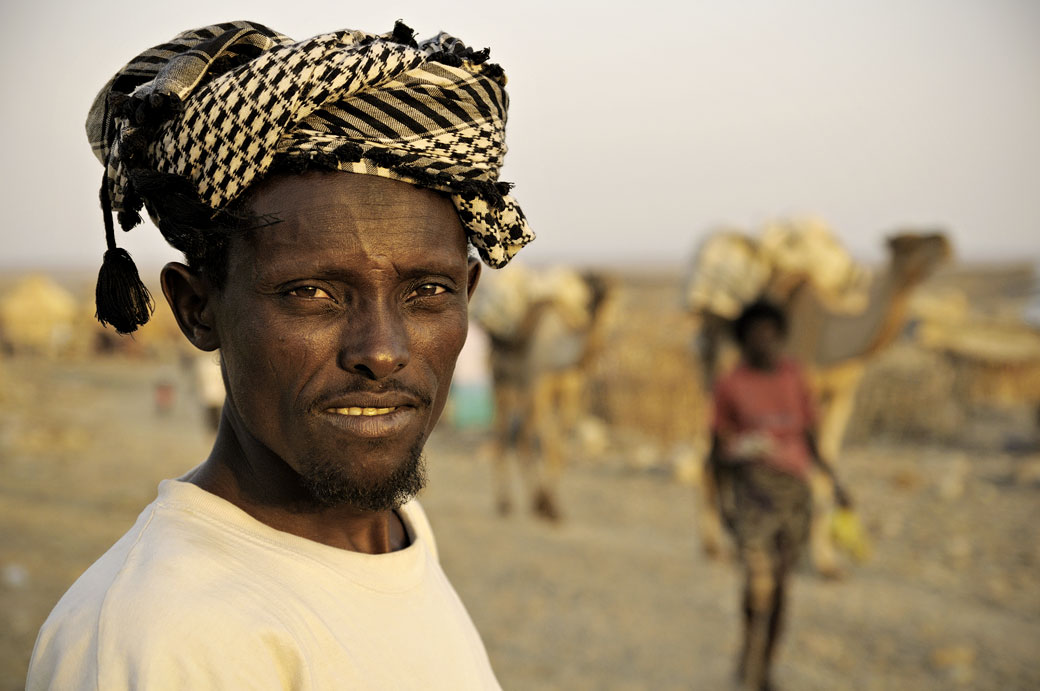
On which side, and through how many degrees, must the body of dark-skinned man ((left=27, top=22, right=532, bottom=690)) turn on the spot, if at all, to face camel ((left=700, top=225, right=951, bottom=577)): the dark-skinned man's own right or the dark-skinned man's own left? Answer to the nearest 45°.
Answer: approximately 90° to the dark-skinned man's own left

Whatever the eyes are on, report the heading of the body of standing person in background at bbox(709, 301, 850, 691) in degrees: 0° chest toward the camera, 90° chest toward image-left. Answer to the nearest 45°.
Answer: approximately 0°

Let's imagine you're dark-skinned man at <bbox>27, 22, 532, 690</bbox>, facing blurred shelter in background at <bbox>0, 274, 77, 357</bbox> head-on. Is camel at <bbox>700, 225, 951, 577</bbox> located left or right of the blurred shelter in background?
right

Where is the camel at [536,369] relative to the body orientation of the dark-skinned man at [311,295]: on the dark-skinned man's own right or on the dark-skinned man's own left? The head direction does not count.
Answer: on the dark-skinned man's own left

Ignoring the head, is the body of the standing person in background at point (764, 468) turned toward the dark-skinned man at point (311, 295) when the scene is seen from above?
yes

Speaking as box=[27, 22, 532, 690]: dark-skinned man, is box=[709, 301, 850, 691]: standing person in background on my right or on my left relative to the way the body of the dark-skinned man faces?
on my left

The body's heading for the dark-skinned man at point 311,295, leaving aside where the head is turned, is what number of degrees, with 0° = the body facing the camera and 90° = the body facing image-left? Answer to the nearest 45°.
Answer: approximately 315°

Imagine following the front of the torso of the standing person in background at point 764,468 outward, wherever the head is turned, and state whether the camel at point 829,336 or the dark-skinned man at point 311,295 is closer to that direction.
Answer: the dark-skinned man

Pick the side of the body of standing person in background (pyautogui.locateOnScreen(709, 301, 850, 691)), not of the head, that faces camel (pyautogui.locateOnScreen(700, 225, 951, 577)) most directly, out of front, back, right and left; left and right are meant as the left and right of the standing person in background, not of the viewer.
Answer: back

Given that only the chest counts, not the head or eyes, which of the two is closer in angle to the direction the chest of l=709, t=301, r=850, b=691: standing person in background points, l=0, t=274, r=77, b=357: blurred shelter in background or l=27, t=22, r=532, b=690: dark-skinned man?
the dark-skinned man
